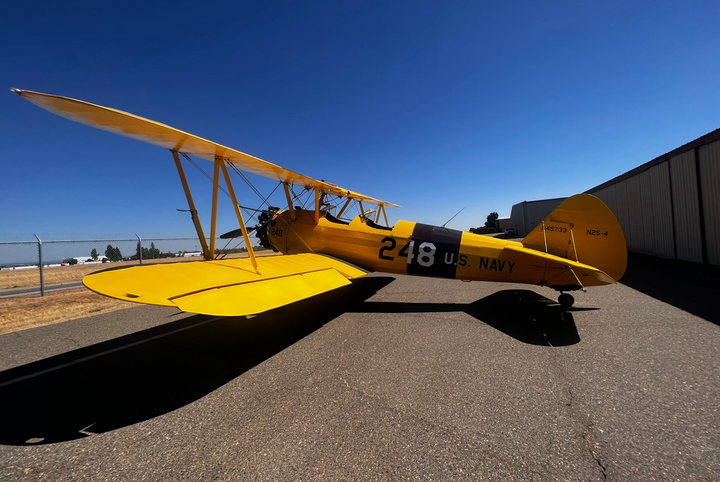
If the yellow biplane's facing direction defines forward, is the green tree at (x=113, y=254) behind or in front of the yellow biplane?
in front

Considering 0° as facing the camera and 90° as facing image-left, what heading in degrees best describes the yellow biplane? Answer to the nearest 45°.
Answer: approximately 135°
